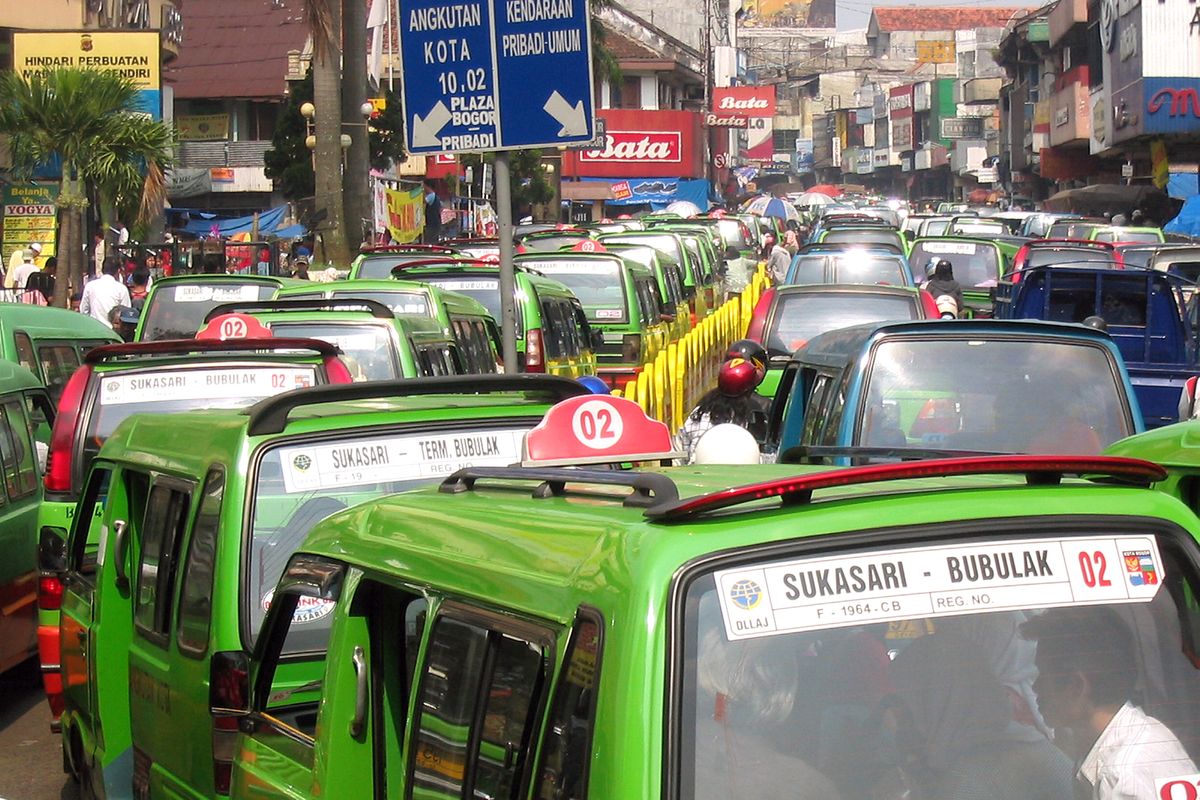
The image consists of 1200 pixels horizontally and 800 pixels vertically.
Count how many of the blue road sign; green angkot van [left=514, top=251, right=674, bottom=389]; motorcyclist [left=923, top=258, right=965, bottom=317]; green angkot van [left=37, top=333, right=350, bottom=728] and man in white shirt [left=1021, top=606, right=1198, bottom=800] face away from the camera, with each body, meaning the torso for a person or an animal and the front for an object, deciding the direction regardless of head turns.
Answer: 3

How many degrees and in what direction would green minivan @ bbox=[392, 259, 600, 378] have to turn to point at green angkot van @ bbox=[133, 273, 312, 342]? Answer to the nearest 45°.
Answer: approximately 135° to its left

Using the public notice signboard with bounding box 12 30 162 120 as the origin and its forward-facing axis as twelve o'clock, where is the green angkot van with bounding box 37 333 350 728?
The green angkot van is roughly at 12 o'clock from the public notice signboard.

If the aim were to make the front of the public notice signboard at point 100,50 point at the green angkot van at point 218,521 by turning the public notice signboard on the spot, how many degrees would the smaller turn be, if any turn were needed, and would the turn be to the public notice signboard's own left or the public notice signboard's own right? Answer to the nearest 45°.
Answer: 0° — it already faces it

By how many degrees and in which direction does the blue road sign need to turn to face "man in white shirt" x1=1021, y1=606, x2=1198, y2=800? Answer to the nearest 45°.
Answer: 0° — it already faces them

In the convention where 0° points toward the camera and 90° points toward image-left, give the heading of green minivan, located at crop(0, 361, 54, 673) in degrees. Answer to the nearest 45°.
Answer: approximately 225°

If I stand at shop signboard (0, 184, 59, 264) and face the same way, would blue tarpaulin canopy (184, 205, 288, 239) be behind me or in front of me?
behind

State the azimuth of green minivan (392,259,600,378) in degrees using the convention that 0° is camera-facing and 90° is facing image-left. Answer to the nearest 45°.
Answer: approximately 225°

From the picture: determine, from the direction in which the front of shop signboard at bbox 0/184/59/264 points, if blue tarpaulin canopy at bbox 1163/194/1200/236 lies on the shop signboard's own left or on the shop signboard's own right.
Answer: on the shop signboard's own left

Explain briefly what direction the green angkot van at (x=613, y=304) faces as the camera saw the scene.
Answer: facing away from the viewer

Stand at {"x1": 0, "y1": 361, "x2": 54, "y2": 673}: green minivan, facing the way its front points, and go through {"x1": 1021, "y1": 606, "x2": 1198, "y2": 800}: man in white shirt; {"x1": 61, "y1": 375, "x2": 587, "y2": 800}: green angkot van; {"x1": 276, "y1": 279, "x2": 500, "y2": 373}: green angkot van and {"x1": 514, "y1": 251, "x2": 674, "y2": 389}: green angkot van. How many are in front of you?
2
